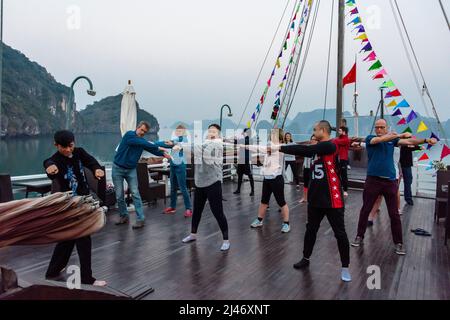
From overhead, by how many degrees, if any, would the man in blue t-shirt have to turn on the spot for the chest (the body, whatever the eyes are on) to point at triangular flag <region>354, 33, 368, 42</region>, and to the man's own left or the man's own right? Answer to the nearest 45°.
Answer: approximately 180°

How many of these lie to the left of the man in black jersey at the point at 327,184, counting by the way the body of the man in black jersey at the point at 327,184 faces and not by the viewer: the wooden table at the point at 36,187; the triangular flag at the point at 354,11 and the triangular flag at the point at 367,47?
0

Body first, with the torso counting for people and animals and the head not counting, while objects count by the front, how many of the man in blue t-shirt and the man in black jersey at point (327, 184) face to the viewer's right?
0

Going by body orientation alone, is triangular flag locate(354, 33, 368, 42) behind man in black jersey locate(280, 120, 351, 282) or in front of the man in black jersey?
behind

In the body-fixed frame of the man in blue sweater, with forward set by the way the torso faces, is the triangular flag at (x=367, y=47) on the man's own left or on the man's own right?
on the man's own left

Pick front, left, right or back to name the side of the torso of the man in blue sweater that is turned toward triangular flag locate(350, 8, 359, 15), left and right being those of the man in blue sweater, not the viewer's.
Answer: left

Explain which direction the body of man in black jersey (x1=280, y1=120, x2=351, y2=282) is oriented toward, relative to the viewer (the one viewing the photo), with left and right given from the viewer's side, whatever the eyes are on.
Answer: facing the viewer and to the left of the viewer

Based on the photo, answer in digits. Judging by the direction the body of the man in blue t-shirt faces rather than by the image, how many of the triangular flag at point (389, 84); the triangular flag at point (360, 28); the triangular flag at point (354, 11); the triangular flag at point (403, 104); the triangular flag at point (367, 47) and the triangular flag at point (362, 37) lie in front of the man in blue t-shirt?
0

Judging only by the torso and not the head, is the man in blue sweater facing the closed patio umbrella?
no

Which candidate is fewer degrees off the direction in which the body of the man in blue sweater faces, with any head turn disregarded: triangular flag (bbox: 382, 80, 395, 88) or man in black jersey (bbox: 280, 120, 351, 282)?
the man in black jersey

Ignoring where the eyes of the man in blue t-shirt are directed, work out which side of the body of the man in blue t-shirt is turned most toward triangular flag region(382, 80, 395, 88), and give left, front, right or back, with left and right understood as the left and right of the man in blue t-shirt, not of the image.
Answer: back

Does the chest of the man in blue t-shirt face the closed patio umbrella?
no

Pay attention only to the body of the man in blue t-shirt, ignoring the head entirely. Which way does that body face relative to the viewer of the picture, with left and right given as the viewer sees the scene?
facing the viewer

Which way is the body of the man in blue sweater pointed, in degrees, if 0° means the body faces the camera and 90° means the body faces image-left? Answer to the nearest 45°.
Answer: approximately 315°

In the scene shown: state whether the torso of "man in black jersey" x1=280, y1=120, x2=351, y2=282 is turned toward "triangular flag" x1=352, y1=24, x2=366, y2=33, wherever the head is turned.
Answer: no
